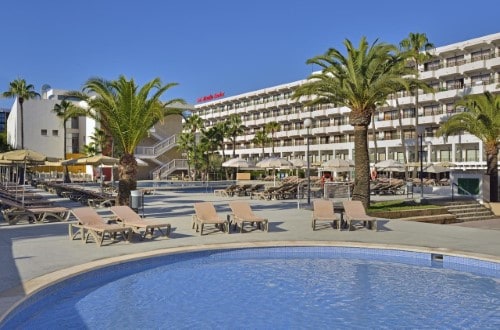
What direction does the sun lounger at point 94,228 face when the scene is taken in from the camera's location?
facing the viewer and to the right of the viewer

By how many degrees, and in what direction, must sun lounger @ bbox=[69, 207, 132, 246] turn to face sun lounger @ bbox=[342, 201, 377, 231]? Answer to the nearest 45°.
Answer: approximately 45° to its left

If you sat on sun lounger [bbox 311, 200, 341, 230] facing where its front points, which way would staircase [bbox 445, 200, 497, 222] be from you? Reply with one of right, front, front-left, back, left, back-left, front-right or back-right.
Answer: back-left

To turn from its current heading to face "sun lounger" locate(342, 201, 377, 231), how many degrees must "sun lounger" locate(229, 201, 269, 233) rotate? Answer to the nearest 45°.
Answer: approximately 45° to its left

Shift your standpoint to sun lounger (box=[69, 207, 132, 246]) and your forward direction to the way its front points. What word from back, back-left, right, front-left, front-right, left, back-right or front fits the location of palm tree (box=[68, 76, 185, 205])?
back-left

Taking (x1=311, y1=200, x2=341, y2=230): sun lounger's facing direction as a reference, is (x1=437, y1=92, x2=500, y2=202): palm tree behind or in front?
behind

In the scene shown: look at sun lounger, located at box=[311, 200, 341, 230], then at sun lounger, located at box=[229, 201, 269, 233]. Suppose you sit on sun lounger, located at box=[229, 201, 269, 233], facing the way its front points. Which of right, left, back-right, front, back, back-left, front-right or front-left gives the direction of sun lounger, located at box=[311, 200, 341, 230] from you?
front-left

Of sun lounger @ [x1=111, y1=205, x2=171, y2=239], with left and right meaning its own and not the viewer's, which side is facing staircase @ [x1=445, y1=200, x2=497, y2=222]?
left

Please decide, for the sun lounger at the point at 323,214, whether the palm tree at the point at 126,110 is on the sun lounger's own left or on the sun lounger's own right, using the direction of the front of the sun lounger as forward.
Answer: on the sun lounger's own right

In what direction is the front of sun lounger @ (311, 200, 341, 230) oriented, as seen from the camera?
facing the viewer

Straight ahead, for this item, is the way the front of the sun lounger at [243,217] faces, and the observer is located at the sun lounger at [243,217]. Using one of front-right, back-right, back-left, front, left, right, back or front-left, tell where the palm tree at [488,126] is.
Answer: left

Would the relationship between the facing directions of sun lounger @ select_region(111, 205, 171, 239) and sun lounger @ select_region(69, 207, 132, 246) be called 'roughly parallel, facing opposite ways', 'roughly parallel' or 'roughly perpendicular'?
roughly parallel

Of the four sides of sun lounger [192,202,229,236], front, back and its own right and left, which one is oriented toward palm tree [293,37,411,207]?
left

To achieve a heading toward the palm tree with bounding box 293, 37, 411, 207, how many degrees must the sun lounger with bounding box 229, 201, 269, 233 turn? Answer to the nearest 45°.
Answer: approximately 90° to its left
